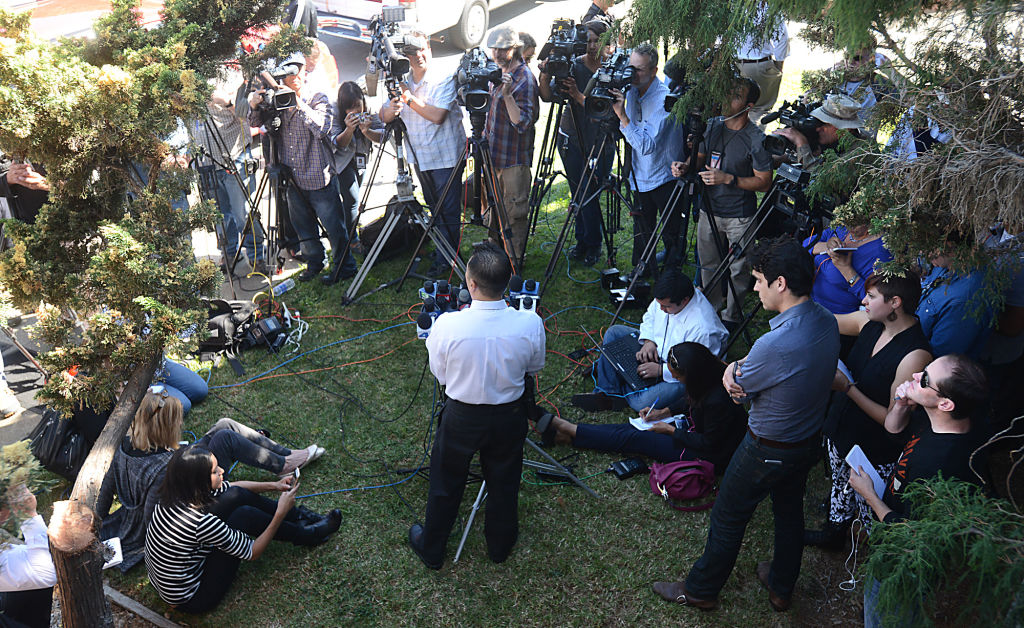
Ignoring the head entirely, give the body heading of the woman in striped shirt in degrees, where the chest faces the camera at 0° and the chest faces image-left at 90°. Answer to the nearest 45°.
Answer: approximately 225°

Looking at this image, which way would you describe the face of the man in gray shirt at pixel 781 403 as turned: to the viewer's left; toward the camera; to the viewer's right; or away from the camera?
to the viewer's left

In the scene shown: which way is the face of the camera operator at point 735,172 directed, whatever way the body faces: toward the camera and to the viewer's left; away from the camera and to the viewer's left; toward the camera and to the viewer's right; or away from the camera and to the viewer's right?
toward the camera and to the viewer's left

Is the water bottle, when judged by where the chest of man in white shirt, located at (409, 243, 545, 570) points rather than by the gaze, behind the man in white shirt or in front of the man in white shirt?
in front

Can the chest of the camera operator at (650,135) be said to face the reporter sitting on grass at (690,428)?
no

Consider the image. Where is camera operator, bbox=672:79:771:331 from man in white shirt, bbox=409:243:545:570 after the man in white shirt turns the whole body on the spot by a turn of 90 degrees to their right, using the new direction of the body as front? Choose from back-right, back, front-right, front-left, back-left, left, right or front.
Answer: front-left

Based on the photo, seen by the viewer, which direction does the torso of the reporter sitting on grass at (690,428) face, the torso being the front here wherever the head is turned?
to the viewer's left

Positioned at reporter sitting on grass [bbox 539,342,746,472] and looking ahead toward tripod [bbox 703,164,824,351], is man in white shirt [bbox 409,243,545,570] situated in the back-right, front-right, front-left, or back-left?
back-left

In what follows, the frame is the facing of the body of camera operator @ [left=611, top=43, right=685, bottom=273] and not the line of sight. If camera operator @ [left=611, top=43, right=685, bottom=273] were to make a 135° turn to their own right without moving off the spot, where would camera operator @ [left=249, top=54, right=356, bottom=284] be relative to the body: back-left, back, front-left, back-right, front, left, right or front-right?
left

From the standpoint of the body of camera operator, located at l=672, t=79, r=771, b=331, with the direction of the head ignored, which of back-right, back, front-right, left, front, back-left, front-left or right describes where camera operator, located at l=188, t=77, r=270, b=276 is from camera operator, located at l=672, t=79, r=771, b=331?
front-right

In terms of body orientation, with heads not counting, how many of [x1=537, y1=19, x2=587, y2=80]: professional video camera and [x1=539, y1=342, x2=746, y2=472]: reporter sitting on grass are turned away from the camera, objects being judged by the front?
0

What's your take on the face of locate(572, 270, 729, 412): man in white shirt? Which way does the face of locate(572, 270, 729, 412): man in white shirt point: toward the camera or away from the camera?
toward the camera

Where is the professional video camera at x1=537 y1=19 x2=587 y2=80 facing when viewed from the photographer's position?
facing the viewer

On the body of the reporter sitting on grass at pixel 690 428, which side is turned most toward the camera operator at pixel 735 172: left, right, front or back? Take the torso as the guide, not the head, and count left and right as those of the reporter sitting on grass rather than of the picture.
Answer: right

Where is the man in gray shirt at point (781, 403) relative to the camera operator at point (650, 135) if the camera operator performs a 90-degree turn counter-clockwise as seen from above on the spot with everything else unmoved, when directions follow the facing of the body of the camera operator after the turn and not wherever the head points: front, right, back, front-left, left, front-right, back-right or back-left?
front-right

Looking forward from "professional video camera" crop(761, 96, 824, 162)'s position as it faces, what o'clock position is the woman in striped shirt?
The woman in striped shirt is roughly at 12 o'clock from the professional video camera.

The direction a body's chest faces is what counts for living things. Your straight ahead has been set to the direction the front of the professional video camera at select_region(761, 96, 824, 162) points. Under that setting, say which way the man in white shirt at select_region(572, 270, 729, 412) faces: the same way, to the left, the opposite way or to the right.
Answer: the same way

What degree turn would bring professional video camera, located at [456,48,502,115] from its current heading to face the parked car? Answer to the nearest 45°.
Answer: approximately 180°

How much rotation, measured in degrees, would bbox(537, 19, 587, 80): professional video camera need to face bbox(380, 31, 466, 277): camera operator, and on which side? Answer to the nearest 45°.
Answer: approximately 90° to its right

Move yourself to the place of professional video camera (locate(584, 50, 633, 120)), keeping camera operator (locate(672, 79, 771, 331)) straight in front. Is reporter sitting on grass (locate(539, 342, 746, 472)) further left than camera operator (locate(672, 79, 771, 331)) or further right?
right
